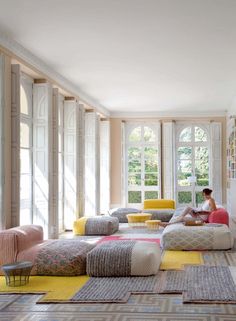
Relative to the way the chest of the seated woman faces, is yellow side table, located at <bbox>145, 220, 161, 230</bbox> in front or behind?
in front

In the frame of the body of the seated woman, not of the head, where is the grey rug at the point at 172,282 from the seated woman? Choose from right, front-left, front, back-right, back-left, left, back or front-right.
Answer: left

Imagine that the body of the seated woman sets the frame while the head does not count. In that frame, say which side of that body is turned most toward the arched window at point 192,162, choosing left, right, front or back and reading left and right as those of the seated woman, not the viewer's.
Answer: right

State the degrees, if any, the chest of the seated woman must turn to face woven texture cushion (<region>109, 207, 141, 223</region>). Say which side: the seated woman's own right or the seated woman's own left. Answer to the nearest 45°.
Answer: approximately 45° to the seated woman's own right

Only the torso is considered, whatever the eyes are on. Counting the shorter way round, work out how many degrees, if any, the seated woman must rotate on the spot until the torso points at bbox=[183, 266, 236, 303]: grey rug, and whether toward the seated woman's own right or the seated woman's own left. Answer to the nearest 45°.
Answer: approximately 90° to the seated woman's own left

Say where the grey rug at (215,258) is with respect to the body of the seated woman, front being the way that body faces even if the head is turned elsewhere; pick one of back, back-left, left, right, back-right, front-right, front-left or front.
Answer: left

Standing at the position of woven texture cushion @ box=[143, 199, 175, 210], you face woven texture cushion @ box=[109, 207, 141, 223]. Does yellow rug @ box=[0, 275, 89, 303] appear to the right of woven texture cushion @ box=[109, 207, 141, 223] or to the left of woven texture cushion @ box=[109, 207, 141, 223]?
left

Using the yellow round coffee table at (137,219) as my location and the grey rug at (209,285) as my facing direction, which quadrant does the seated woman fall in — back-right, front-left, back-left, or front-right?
front-left

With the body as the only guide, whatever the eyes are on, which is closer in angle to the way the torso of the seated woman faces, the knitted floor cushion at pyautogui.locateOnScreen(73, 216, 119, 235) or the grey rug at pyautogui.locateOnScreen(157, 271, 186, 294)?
the knitted floor cushion

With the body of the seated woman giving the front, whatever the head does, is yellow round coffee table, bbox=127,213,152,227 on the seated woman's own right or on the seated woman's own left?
on the seated woman's own right

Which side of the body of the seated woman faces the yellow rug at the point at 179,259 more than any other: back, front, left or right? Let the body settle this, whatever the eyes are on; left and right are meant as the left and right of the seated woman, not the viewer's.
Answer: left

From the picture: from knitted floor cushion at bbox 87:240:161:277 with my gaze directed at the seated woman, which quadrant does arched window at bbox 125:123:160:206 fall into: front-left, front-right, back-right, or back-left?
front-left

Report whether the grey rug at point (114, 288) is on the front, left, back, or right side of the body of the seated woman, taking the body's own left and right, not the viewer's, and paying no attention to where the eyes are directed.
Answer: left

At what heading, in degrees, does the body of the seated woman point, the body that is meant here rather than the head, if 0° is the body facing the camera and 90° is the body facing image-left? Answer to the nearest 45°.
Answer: approximately 90°

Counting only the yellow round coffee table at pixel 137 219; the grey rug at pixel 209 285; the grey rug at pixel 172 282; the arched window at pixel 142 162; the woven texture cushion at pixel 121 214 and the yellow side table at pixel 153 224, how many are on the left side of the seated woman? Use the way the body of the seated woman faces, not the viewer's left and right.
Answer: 2

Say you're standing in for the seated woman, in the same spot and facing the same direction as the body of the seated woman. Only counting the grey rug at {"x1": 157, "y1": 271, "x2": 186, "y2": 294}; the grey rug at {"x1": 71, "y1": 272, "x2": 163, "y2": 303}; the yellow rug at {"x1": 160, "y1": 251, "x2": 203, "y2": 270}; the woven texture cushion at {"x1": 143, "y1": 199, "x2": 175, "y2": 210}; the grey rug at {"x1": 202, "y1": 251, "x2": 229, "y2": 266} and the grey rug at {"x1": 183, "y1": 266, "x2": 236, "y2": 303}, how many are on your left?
5

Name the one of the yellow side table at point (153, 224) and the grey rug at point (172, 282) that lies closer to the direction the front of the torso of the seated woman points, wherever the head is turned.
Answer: the yellow side table
